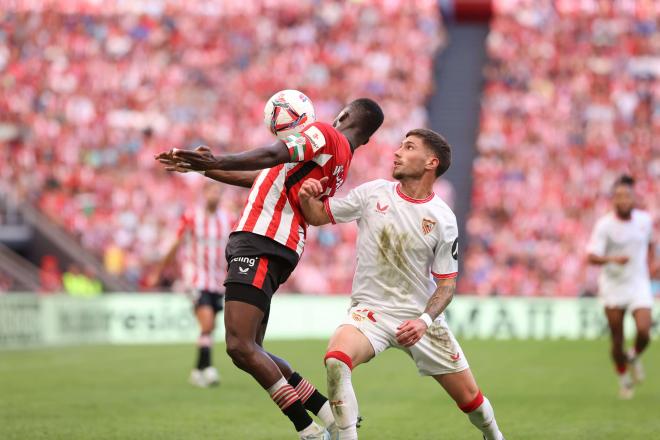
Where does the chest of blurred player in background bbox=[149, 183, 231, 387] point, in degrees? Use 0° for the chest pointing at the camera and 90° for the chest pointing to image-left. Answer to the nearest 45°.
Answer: approximately 0°

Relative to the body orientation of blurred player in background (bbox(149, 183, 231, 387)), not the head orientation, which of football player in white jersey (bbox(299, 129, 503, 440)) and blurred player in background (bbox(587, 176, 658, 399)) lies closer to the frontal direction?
the football player in white jersey

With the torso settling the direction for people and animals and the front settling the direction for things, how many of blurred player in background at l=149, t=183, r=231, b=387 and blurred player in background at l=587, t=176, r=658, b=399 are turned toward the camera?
2

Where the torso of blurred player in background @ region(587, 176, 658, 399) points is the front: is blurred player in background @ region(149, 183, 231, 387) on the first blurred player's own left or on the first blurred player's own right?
on the first blurred player's own right

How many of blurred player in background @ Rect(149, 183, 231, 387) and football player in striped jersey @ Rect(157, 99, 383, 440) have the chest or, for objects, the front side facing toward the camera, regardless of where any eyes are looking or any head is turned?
1

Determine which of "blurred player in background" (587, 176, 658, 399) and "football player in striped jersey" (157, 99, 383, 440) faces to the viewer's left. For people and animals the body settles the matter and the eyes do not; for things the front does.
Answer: the football player in striped jersey

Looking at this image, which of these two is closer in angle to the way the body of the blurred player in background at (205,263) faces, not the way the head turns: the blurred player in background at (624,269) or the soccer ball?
the soccer ball

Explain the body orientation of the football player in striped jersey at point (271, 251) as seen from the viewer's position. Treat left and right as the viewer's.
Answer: facing to the left of the viewer
